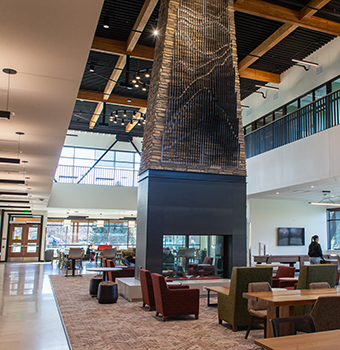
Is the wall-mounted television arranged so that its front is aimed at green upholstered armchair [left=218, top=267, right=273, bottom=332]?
yes

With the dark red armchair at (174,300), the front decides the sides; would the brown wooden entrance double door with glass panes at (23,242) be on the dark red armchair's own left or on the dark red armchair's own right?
on the dark red armchair's own left

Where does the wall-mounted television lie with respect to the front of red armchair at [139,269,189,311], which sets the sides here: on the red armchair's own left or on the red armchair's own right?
on the red armchair's own left

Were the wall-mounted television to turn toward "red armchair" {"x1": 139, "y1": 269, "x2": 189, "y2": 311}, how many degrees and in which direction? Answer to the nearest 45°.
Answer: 0° — it already faces it

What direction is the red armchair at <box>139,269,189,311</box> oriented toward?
to the viewer's right

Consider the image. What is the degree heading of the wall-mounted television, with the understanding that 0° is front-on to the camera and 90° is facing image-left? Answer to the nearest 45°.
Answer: approximately 0°
